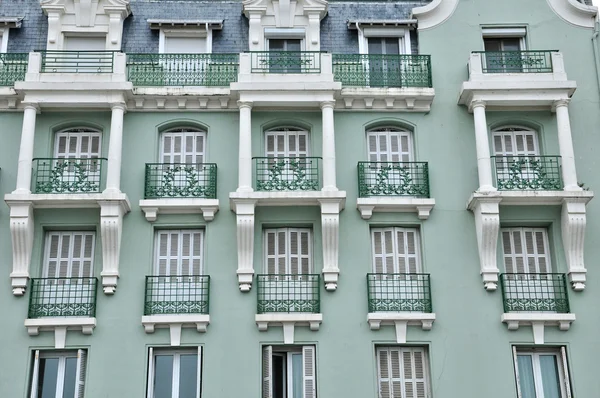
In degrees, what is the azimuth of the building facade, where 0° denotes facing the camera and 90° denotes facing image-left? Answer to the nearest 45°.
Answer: approximately 0°
